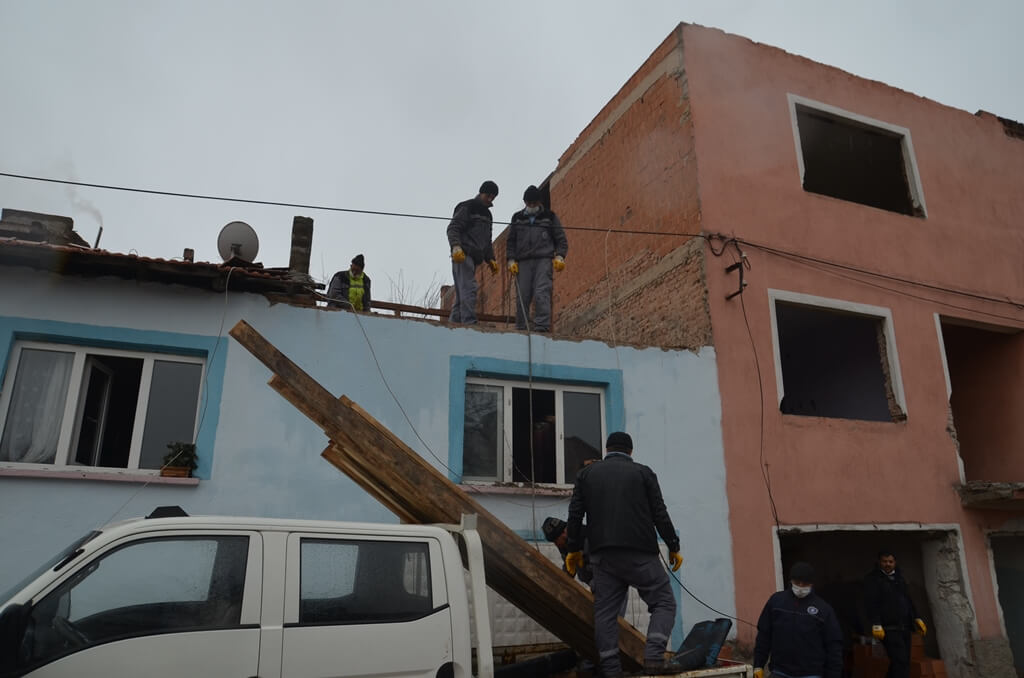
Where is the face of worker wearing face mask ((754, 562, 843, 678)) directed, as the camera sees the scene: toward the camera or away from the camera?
toward the camera

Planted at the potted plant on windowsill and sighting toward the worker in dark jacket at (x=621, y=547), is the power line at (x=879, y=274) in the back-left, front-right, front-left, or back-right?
front-left

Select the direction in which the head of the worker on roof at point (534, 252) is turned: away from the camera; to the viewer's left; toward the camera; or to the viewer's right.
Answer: toward the camera

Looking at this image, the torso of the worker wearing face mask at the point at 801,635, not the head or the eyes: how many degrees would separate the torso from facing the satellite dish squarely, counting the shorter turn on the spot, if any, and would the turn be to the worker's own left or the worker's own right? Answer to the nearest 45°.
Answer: approximately 90° to the worker's own right

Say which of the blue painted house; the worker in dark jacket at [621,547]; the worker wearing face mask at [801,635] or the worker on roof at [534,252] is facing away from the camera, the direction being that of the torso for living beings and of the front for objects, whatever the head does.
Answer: the worker in dark jacket

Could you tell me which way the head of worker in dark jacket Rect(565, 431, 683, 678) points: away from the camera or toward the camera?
away from the camera

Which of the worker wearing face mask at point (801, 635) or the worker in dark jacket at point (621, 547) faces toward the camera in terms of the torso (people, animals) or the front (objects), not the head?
the worker wearing face mask

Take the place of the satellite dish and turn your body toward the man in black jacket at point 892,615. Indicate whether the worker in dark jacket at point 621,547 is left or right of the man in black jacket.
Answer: right

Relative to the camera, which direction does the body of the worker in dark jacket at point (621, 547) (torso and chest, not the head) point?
away from the camera

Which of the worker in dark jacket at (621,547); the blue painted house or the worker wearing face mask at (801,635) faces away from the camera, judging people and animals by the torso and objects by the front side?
the worker in dark jacket

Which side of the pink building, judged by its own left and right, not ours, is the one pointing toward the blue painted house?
right

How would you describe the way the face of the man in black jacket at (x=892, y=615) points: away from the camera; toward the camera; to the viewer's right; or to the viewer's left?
toward the camera

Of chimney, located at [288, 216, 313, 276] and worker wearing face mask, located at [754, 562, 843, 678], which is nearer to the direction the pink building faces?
the worker wearing face mask

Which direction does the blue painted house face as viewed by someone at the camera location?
facing the viewer and to the right of the viewer

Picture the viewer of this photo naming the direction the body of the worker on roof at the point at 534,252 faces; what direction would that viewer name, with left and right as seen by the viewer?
facing the viewer

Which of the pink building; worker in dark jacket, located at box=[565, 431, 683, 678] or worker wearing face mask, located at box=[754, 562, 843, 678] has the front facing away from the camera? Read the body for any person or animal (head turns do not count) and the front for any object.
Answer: the worker in dark jacket

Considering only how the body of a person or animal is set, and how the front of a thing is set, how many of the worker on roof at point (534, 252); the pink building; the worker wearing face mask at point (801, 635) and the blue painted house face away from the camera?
0

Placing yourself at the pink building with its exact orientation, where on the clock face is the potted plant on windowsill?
The potted plant on windowsill is roughly at 3 o'clock from the pink building.
